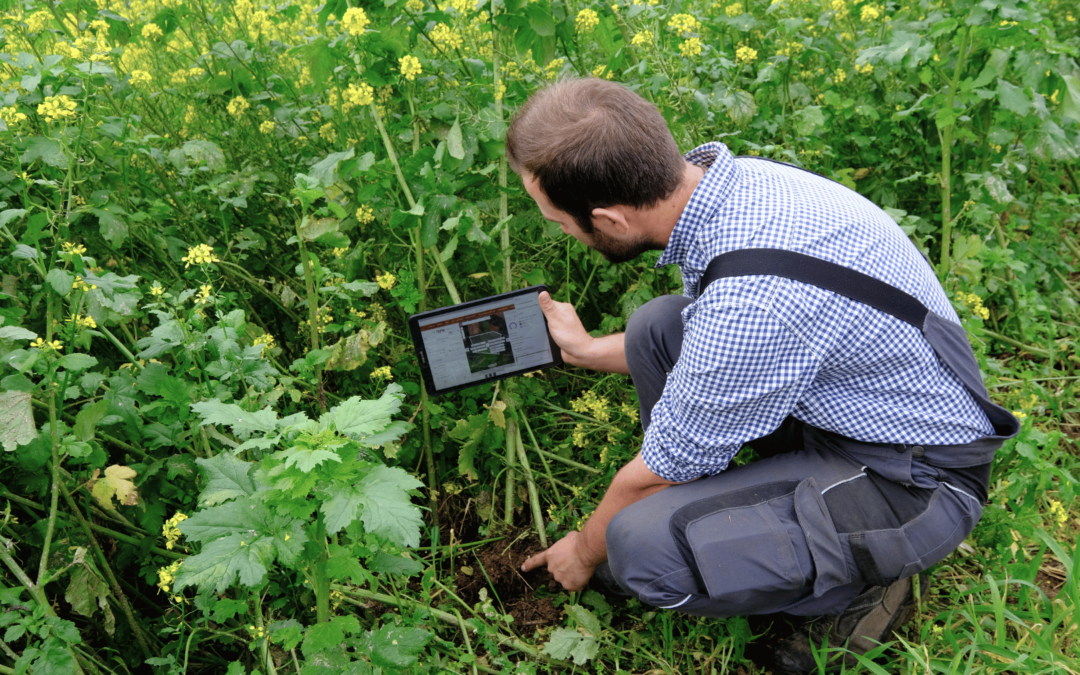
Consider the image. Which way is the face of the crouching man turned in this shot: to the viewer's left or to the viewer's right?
to the viewer's left

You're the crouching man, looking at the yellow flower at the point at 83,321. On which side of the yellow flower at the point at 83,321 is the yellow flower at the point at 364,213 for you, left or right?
right

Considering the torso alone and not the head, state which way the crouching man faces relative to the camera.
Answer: to the viewer's left

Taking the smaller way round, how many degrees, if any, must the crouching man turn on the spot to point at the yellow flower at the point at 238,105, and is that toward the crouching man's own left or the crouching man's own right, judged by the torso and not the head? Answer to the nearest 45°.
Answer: approximately 45° to the crouching man's own right

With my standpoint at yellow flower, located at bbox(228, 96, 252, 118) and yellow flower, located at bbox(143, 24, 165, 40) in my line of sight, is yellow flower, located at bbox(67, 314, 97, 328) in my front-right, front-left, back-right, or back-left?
back-left
